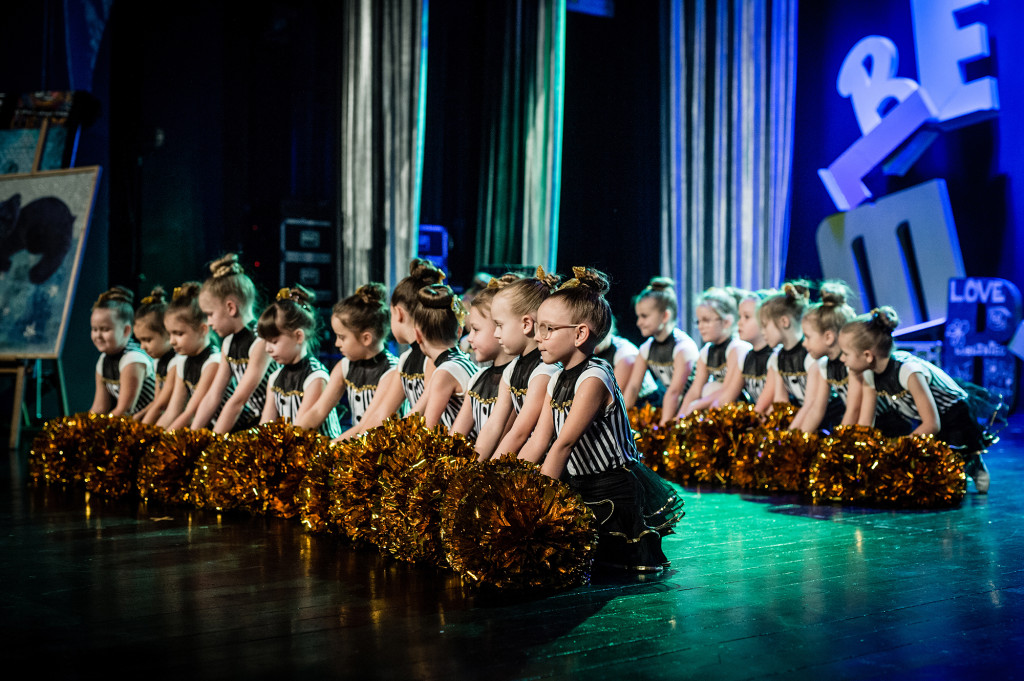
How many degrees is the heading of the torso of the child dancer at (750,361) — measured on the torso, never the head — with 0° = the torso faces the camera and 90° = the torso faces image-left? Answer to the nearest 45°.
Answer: approximately 45°

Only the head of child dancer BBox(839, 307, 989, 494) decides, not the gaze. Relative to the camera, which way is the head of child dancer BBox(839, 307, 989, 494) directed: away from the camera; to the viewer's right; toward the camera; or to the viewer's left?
to the viewer's left

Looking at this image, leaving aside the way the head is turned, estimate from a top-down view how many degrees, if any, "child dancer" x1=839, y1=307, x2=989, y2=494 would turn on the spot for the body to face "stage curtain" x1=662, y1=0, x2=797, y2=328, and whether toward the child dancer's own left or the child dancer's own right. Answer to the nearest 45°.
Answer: approximately 135° to the child dancer's own right

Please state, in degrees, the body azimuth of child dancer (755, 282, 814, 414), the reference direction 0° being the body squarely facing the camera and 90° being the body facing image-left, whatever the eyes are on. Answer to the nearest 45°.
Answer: approximately 45°

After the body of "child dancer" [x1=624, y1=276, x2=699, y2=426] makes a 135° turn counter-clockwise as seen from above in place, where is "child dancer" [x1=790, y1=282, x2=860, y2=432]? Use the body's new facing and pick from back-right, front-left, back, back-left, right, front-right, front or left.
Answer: front-right

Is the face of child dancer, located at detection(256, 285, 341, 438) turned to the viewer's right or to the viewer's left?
to the viewer's left

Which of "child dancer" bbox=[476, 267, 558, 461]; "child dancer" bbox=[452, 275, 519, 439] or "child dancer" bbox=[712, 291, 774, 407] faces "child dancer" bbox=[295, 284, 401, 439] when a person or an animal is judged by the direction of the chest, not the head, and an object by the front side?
"child dancer" bbox=[712, 291, 774, 407]

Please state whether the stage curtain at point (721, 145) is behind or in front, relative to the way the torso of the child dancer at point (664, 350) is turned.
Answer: behind

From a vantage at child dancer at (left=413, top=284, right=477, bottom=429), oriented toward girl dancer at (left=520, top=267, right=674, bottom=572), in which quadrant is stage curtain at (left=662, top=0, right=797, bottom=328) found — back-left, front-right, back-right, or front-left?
back-left

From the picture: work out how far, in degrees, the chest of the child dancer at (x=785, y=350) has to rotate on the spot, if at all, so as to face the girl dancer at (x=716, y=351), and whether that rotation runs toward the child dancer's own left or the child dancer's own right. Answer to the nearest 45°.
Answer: approximately 90° to the child dancer's own right
